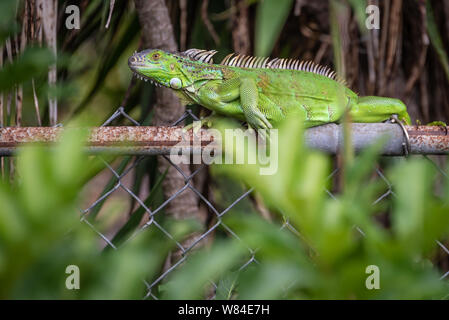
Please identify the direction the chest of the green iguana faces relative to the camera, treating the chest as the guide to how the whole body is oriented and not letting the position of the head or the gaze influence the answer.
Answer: to the viewer's left
